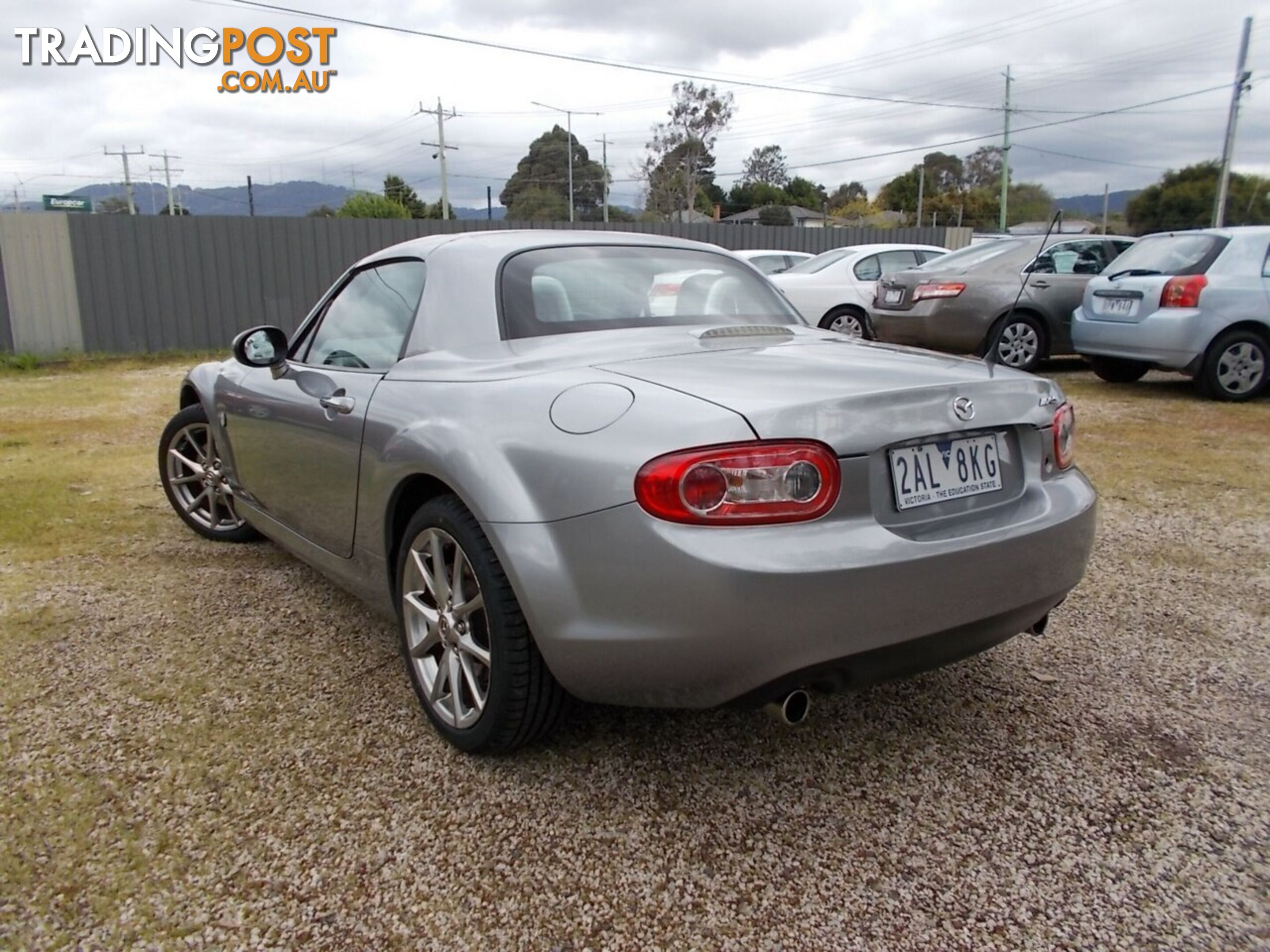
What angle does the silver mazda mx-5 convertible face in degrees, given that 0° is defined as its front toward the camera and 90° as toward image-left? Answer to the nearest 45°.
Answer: approximately 135°

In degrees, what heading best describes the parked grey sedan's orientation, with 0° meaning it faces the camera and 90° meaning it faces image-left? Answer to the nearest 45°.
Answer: approximately 225°

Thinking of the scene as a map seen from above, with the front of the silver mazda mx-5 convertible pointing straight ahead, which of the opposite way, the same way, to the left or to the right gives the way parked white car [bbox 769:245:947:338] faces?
to the right

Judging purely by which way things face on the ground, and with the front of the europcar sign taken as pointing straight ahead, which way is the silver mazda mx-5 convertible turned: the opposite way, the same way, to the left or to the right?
the opposite way

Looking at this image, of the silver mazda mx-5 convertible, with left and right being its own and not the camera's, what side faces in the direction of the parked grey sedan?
right

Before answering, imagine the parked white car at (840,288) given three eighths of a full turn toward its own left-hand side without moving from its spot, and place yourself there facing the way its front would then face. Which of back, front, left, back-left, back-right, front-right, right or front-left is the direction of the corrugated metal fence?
front

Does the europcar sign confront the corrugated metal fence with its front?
yes

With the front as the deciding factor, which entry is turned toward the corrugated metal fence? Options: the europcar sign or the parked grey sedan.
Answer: the europcar sign

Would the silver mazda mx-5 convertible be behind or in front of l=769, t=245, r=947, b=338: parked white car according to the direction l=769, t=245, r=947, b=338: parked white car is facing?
behind
